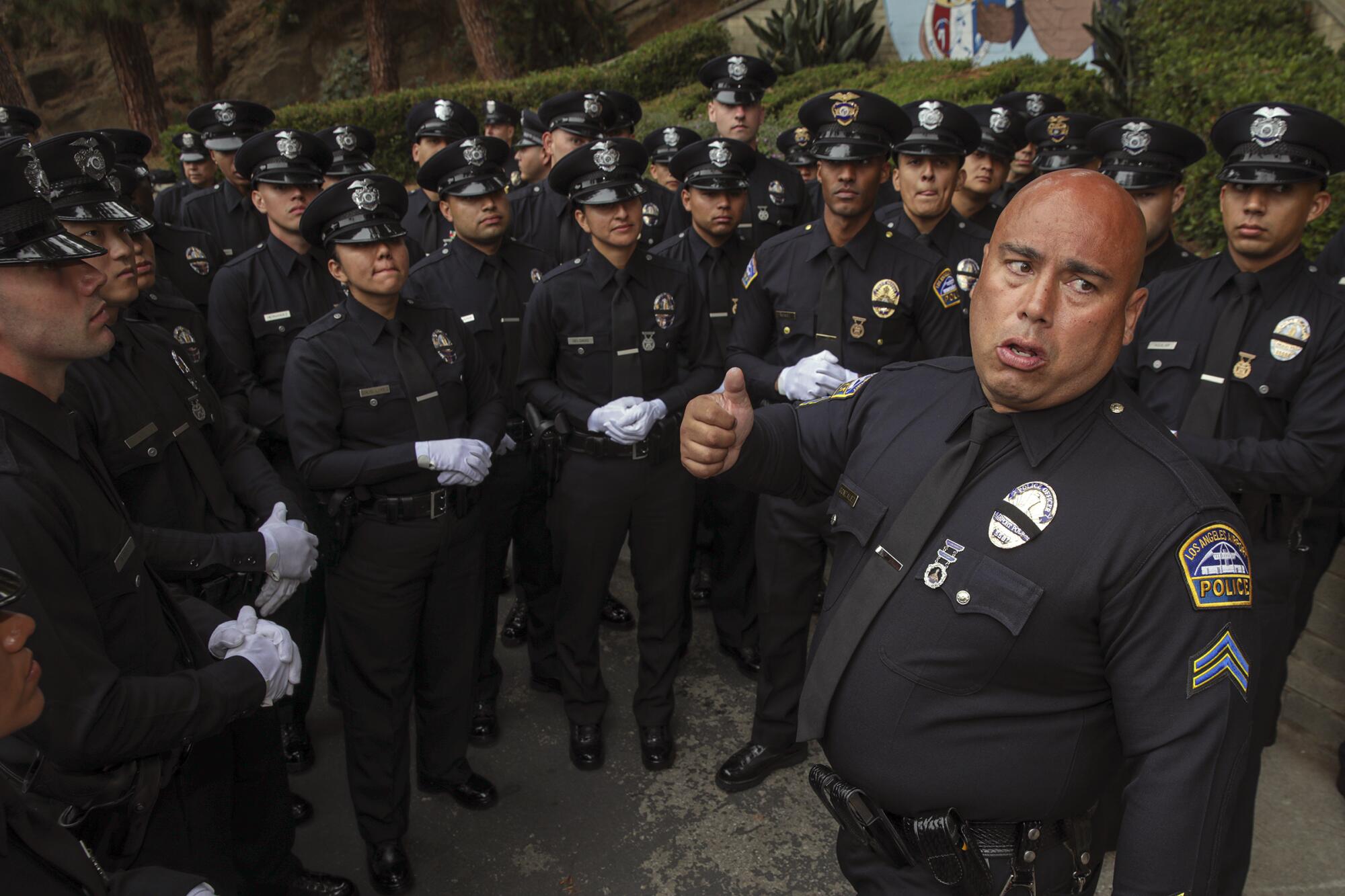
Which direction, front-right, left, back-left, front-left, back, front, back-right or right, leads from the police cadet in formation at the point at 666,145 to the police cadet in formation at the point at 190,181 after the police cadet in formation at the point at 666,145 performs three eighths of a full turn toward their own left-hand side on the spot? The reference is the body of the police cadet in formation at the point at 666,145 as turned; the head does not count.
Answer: back-left

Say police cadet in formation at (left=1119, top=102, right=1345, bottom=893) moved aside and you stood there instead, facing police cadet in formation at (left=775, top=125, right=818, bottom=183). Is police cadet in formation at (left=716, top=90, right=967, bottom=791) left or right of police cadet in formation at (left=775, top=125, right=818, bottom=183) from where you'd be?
left

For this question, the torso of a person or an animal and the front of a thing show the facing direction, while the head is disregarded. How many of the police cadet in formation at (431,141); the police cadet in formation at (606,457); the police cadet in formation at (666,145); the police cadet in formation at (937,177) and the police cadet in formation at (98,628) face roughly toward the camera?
4

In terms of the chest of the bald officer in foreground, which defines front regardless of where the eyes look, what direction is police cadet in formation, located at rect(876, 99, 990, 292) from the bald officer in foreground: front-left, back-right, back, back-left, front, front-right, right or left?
back-right

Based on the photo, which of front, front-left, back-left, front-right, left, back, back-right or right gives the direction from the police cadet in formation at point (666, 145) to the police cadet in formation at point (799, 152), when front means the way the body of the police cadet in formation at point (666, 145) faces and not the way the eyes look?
left

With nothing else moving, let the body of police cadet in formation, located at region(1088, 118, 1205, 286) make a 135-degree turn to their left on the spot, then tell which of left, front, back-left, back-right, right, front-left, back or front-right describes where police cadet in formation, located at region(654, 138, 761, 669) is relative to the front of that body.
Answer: back

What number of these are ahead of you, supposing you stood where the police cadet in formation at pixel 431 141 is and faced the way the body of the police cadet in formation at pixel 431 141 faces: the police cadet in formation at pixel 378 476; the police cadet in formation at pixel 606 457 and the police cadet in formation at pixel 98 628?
3

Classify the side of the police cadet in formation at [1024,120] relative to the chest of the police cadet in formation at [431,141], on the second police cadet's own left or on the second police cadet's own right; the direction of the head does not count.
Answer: on the second police cadet's own left

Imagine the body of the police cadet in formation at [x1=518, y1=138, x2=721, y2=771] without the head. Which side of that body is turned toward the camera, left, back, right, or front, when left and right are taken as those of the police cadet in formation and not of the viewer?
front

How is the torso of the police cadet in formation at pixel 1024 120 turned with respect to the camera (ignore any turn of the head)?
toward the camera

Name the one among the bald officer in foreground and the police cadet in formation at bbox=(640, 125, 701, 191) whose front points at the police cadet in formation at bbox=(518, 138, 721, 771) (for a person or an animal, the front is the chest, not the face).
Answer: the police cadet in formation at bbox=(640, 125, 701, 191)

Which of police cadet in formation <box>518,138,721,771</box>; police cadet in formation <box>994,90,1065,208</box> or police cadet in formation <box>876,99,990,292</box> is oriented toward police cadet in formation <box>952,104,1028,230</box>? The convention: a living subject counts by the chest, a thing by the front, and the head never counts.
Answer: police cadet in formation <box>994,90,1065,208</box>

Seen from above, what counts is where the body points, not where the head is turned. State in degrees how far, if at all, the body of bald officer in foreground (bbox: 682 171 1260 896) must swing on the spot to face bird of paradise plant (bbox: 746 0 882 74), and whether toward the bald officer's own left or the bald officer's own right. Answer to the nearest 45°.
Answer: approximately 135° to the bald officer's own right
